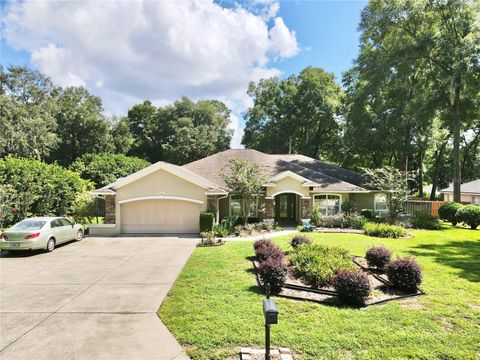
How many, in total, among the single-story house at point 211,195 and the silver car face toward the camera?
1

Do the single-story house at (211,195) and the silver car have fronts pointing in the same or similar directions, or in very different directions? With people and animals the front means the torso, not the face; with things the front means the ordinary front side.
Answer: very different directions

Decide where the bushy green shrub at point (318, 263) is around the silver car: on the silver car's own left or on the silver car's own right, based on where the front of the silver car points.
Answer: on the silver car's own right

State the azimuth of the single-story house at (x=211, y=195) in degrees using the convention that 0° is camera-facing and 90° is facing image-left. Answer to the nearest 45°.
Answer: approximately 0°

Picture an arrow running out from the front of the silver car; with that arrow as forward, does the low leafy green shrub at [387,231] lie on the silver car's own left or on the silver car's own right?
on the silver car's own right

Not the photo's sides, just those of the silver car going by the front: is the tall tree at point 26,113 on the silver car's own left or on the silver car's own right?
on the silver car's own left

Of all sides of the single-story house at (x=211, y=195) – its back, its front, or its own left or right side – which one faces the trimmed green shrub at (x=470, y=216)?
left

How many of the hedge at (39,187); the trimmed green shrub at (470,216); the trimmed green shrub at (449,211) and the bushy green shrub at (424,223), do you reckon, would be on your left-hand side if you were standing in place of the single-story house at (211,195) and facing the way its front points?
3

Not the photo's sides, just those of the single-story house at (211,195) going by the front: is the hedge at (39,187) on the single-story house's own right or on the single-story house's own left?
on the single-story house's own right
